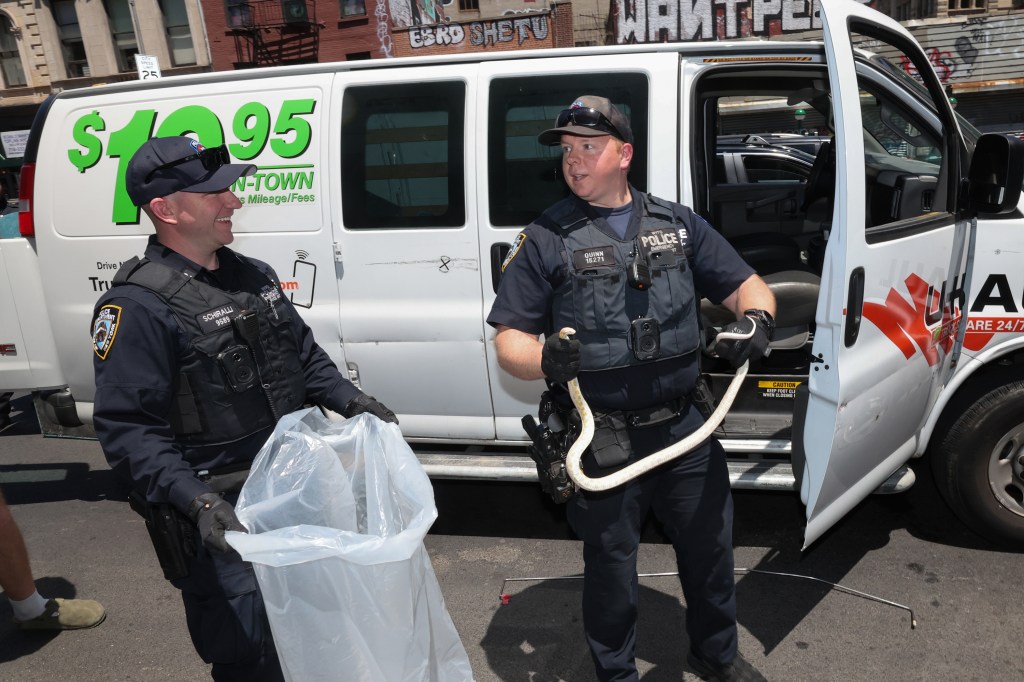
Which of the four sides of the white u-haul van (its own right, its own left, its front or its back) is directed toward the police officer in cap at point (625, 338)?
right

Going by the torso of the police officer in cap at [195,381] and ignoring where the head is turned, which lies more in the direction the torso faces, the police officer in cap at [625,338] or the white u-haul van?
the police officer in cap

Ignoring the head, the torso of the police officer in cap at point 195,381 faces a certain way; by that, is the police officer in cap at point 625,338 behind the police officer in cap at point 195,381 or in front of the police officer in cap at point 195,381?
in front

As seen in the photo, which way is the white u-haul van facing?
to the viewer's right

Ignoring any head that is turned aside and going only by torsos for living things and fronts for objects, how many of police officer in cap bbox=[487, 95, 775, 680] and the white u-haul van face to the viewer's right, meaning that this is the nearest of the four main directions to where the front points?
1

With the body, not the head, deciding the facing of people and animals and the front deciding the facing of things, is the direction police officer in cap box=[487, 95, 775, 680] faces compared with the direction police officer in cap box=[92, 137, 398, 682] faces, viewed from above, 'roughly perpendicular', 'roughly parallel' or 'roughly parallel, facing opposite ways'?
roughly perpendicular

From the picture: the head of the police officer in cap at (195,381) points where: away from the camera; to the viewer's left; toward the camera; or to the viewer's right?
to the viewer's right

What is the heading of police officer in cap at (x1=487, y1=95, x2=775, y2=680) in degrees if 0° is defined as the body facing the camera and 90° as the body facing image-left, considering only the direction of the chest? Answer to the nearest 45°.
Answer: approximately 0°

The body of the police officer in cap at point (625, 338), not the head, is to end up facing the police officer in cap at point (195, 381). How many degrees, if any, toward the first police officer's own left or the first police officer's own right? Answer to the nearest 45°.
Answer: approximately 45° to the first police officer's own right

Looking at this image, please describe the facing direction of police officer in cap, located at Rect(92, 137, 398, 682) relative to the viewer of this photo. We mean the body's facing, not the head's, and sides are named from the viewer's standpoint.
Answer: facing the viewer and to the right of the viewer
